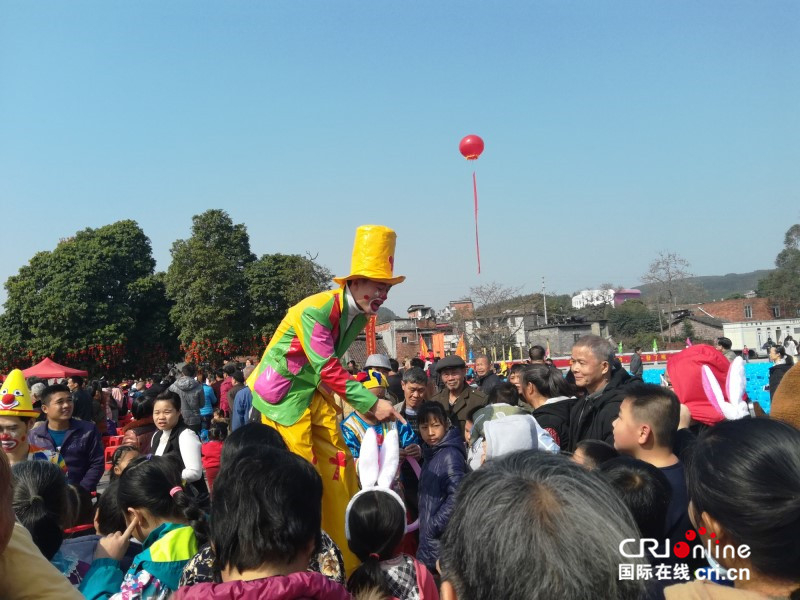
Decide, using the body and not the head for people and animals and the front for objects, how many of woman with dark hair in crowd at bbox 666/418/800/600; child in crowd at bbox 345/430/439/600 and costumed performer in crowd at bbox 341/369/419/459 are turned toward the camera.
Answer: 1

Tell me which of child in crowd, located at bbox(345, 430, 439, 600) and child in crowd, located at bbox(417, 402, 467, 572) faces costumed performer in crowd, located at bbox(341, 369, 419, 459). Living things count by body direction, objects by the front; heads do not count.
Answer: child in crowd, located at bbox(345, 430, 439, 600)

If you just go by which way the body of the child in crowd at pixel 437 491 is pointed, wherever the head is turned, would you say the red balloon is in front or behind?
behind

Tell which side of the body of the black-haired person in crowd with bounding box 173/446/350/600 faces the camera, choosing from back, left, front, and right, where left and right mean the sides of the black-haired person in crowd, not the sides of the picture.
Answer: back

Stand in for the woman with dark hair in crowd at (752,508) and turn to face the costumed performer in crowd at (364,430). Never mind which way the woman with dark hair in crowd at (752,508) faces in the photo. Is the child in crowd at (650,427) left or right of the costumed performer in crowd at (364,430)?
right

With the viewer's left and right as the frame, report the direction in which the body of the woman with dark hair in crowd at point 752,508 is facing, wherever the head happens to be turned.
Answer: facing away from the viewer and to the left of the viewer

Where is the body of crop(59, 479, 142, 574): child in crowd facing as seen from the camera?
away from the camera

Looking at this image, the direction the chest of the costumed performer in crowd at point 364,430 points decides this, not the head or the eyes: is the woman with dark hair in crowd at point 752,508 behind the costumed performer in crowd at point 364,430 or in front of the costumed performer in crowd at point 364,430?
in front

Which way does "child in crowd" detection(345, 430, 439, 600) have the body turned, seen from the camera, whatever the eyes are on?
away from the camera

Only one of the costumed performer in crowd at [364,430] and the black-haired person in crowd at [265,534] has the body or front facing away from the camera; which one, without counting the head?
the black-haired person in crowd at [265,534]

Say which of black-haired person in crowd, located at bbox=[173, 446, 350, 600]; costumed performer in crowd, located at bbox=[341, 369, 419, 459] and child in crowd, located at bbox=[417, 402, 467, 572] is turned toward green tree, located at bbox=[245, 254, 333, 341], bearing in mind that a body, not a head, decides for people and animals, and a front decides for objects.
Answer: black-haired person in crowd, located at bbox=[173, 446, 350, 600]

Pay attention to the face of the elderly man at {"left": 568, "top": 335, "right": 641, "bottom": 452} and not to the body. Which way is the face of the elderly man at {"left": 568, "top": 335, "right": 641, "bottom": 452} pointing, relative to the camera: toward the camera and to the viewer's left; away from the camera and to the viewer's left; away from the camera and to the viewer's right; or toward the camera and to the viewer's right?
toward the camera and to the viewer's left

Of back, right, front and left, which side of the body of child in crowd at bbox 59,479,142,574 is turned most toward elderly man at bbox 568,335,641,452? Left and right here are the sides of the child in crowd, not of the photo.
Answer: right
